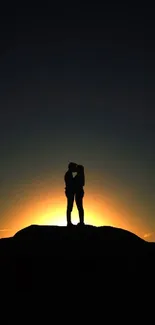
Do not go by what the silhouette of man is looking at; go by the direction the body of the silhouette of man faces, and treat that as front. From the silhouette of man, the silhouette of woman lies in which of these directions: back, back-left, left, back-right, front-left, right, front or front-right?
front

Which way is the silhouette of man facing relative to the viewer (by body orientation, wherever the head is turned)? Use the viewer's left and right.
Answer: facing to the right of the viewer
